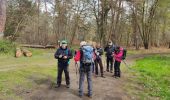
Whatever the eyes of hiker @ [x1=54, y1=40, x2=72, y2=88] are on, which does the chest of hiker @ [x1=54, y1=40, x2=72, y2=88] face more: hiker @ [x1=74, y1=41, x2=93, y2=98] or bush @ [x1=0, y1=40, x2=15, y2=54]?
the hiker

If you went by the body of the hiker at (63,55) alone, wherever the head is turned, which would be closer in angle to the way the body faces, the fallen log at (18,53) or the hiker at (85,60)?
the hiker

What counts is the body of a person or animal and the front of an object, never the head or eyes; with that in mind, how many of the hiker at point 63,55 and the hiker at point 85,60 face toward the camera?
1

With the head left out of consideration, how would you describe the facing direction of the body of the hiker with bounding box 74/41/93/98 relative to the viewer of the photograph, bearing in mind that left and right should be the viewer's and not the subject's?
facing away from the viewer and to the left of the viewer

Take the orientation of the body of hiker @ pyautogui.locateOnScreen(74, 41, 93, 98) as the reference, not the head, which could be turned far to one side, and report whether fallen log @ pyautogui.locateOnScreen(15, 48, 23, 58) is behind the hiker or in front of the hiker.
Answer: in front

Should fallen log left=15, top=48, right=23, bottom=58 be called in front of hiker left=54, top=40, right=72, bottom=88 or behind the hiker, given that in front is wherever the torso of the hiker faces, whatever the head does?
behind

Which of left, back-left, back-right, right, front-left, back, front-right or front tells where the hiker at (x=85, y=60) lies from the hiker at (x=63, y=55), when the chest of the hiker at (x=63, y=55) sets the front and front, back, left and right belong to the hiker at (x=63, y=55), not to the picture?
front-left

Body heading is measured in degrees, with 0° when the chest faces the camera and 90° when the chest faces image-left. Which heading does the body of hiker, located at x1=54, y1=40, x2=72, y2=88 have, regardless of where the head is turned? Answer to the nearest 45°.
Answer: approximately 0°

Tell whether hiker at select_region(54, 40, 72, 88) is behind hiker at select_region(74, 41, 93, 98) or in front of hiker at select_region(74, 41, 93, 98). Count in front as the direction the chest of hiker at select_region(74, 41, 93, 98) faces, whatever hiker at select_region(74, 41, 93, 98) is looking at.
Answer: in front
